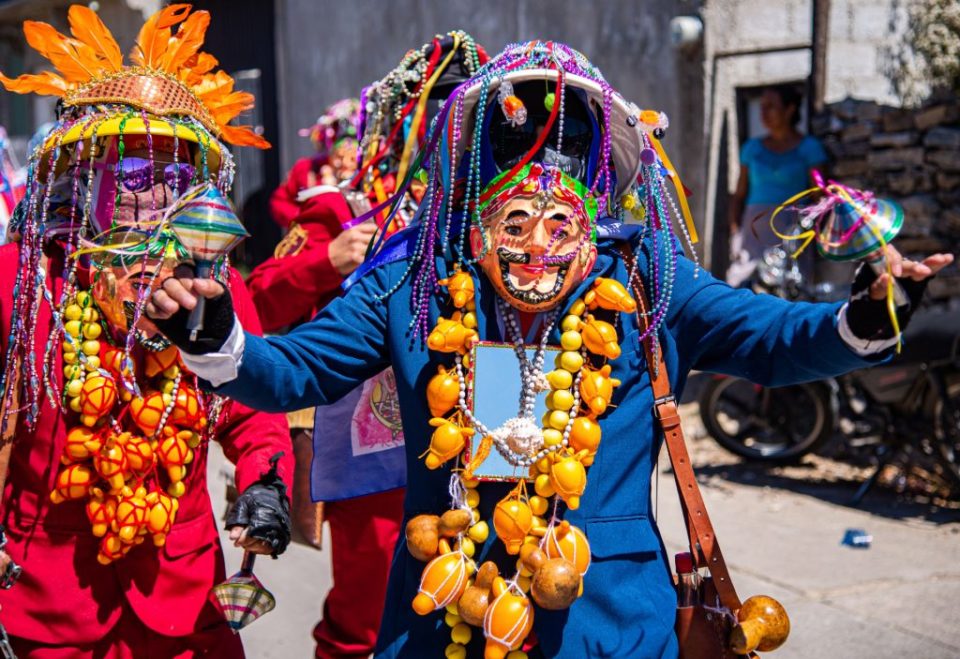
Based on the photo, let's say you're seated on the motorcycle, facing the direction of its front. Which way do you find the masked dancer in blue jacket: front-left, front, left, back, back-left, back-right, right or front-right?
left

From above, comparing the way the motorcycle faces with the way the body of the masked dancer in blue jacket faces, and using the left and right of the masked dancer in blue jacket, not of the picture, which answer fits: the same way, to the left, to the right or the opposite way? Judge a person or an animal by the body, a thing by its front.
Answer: to the right

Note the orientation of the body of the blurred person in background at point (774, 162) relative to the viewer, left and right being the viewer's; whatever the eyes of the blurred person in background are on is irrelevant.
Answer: facing the viewer

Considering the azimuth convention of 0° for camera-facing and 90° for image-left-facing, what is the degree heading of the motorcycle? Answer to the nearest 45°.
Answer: approximately 90°

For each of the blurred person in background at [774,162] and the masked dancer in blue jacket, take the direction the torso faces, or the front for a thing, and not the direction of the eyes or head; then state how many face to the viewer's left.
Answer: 0

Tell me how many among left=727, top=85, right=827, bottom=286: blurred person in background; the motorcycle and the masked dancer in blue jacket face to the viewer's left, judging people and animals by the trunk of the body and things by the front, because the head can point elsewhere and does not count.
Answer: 1

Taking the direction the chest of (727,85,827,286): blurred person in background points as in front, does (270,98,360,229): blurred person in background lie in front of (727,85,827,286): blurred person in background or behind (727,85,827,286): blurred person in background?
in front

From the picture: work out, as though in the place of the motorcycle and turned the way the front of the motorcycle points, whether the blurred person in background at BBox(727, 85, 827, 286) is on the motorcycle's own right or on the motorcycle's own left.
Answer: on the motorcycle's own right

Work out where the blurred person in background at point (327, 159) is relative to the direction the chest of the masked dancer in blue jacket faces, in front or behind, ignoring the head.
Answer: behind

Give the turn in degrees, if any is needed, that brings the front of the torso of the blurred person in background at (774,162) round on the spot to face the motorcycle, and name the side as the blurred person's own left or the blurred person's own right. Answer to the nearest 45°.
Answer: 0° — they already face it

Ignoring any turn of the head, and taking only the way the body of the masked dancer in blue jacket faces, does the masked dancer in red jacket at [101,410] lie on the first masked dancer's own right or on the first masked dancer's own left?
on the first masked dancer's own right

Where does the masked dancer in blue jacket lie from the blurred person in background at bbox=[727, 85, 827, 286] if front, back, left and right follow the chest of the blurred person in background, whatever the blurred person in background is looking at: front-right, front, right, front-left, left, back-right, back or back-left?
front

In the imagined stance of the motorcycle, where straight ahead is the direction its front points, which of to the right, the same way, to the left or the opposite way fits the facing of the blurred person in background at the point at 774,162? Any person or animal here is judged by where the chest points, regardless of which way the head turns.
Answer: to the left

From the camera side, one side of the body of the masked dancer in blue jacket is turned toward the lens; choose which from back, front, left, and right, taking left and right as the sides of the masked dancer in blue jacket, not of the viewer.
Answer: front
